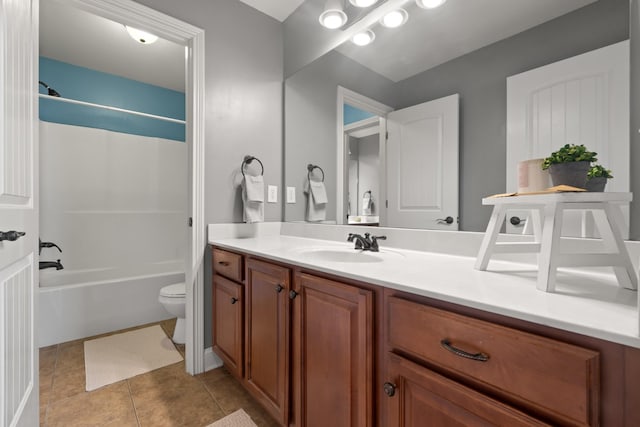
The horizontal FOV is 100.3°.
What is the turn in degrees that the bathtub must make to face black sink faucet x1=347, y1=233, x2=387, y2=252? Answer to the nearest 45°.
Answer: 0° — it already faces it

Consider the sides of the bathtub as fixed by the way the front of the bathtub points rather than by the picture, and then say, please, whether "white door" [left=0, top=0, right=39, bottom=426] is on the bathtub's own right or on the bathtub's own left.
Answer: on the bathtub's own right

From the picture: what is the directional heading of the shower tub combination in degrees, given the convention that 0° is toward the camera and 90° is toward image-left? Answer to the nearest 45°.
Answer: approximately 315°

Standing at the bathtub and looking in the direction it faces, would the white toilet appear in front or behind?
in front

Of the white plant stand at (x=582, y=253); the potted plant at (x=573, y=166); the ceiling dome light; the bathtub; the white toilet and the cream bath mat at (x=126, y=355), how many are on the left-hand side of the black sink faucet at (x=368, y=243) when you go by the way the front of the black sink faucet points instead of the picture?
2

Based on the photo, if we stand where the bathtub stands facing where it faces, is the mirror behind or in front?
in front

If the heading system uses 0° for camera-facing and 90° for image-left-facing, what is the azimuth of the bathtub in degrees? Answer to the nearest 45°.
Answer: approximately 315°

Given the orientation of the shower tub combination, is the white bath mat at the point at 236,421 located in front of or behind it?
in front

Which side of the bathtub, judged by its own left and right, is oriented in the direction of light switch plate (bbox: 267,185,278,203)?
front
